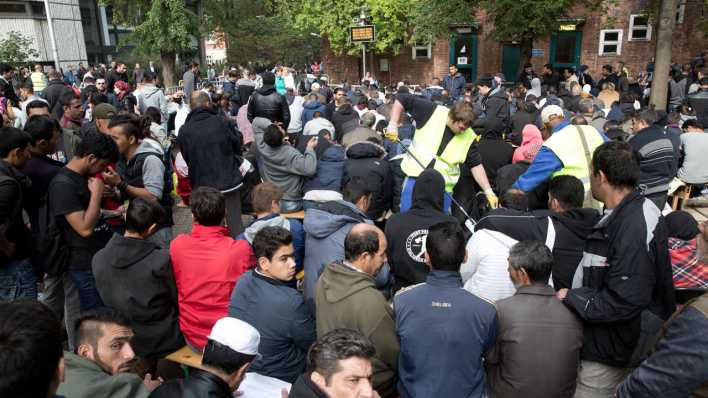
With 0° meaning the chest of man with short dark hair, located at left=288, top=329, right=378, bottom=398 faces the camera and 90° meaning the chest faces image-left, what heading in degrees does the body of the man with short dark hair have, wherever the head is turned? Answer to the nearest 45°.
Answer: approximately 315°

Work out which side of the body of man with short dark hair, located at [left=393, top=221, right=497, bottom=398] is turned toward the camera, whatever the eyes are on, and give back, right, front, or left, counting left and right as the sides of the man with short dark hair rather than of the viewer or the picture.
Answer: back

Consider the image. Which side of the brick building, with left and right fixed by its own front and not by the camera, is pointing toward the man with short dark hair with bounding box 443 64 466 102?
front

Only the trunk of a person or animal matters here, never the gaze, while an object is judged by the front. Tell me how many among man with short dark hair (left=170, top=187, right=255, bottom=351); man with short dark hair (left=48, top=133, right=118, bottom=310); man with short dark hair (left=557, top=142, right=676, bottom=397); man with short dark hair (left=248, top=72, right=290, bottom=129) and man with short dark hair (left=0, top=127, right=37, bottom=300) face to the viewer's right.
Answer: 2

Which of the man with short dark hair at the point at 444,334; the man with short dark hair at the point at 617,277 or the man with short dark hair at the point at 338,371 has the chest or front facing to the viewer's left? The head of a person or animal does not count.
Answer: the man with short dark hair at the point at 617,277

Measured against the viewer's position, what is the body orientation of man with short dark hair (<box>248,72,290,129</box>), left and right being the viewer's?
facing away from the viewer

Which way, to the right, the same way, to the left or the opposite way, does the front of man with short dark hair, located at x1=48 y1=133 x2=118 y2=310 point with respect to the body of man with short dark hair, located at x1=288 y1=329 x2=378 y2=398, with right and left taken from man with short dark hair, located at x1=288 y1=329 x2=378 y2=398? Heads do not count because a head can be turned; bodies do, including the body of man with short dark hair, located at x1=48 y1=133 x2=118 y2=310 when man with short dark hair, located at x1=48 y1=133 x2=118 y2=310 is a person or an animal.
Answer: to the left

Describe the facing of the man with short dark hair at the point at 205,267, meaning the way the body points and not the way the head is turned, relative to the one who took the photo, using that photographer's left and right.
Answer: facing away from the viewer

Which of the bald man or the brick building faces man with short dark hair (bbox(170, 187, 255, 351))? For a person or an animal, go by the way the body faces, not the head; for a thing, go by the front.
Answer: the brick building

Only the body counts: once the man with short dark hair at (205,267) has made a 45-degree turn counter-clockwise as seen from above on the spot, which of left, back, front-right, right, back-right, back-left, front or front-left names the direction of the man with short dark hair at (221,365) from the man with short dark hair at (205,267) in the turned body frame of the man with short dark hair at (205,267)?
back-left

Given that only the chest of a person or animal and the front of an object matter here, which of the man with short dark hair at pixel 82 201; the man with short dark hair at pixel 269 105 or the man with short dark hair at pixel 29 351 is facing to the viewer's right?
the man with short dark hair at pixel 82 201

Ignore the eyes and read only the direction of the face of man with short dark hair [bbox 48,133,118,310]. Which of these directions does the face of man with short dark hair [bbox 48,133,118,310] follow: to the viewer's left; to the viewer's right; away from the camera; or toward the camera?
to the viewer's right

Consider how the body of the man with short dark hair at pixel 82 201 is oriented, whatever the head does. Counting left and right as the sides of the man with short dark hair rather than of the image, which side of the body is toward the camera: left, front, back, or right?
right

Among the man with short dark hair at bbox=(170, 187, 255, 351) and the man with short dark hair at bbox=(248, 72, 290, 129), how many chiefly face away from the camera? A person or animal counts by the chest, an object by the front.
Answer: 2

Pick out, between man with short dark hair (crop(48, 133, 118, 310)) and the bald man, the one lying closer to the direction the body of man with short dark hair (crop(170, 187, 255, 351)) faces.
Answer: the man with short dark hair

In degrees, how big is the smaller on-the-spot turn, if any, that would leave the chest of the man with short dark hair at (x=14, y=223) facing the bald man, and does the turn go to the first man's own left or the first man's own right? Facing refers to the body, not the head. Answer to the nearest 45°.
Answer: approximately 45° to the first man's own right

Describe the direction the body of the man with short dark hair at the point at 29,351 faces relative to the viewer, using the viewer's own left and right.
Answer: facing away from the viewer
